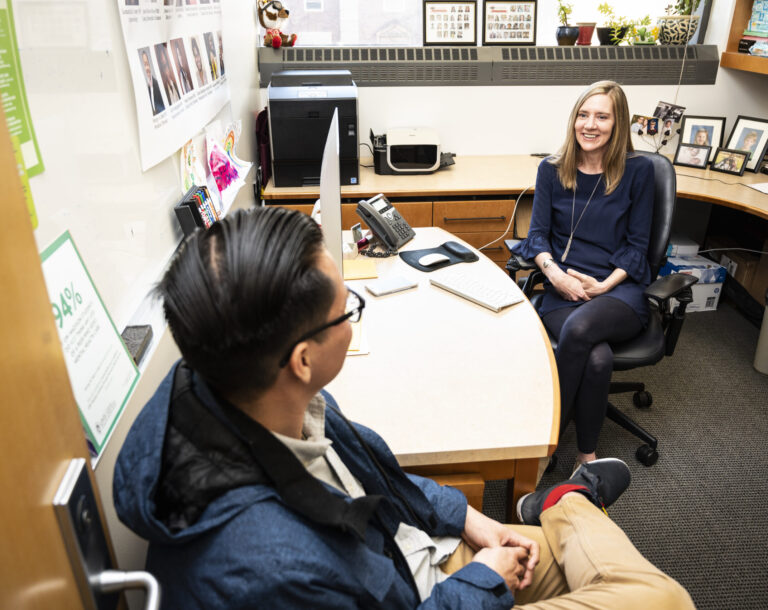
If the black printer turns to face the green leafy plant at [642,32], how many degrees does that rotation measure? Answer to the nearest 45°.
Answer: approximately 90° to its left

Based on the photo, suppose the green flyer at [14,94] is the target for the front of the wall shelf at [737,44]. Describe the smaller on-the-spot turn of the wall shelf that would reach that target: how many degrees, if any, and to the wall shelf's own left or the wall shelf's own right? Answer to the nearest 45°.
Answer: approximately 45° to the wall shelf's own left

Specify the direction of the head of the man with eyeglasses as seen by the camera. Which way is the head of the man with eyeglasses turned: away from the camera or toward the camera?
away from the camera

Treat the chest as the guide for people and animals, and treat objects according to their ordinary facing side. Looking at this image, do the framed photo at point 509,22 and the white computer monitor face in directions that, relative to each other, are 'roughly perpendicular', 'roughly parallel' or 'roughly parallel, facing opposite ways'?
roughly perpendicular

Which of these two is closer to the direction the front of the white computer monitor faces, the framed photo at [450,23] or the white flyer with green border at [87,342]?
the framed photo

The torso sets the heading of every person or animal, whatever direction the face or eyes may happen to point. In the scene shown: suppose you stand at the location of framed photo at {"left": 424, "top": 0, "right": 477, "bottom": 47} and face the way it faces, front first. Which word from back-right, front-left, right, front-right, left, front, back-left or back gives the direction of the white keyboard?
front

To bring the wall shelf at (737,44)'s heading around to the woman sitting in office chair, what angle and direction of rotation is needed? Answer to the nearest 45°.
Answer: approximately 45° to its left

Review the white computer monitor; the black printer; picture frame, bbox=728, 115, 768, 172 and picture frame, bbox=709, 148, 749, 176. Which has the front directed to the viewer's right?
the white computer monitor

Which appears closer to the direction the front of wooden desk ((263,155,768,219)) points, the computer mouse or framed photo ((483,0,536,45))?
the computer mouse

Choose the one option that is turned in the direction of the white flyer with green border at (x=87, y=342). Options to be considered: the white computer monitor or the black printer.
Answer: the black printer

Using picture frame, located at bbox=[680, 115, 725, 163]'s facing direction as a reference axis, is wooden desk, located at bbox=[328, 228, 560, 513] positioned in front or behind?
in front

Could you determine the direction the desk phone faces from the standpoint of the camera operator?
facing the viewer and to the right of the viewer

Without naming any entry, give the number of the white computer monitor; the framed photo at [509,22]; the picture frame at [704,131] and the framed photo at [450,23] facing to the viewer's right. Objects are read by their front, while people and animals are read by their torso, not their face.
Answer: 1

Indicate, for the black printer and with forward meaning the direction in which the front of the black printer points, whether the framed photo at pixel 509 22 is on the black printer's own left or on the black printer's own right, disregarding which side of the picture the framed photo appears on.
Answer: on the black printer's own left

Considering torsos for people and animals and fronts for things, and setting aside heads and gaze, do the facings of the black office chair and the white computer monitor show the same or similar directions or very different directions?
very different directions

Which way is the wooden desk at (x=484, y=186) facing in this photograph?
toward the camera

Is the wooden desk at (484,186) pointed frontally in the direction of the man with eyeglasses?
yes

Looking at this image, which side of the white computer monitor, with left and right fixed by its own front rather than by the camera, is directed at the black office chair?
front
